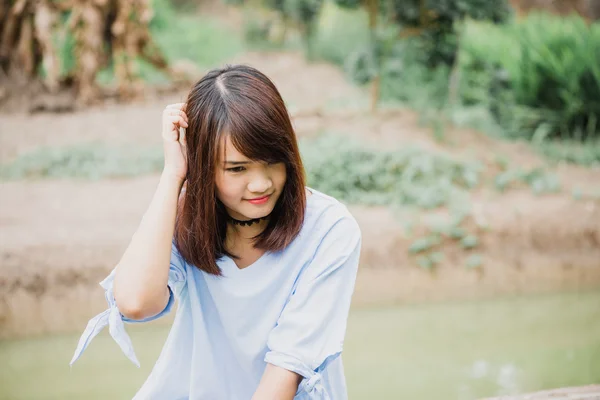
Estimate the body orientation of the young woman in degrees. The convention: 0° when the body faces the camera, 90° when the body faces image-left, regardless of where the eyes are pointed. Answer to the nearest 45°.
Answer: approximately 0°
